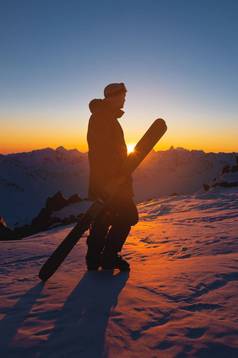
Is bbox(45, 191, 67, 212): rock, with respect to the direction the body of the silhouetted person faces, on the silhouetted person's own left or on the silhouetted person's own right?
on the silhouetted person's own left

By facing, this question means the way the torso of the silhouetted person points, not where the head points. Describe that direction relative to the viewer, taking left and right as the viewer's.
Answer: facing to the right of the viewer

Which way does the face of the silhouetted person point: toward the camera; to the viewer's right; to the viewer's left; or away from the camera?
to the viewer's right
